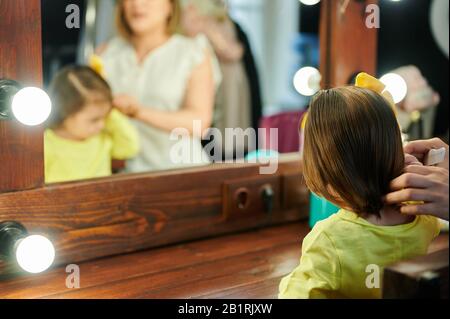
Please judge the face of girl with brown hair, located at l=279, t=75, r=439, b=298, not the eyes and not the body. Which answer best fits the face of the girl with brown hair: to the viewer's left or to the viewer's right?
to the viewer's left

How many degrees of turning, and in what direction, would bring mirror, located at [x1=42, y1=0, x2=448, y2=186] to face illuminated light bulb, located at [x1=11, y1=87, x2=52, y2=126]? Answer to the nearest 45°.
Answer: approximately 45° to its right

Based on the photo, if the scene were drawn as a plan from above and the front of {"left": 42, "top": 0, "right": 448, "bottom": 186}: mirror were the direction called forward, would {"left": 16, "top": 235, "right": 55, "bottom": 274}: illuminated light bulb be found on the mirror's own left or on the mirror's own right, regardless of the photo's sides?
on the mirror's own right

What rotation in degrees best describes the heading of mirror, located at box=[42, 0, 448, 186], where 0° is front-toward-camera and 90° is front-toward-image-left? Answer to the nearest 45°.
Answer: approximately 315°
